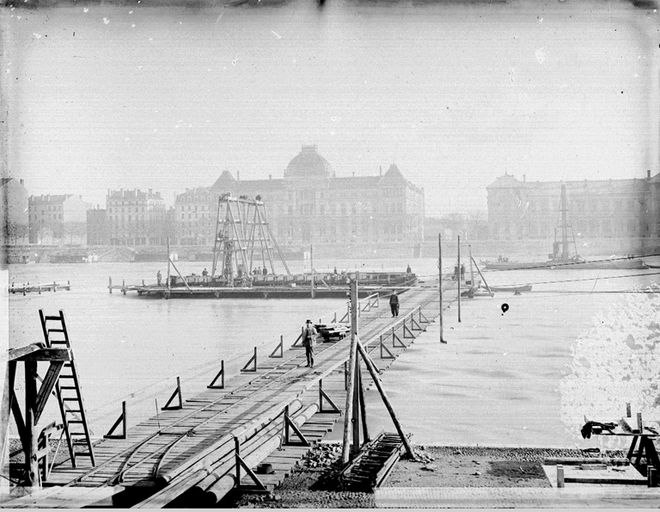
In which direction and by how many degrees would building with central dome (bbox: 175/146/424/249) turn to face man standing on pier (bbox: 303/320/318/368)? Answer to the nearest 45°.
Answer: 0° — it already faces them

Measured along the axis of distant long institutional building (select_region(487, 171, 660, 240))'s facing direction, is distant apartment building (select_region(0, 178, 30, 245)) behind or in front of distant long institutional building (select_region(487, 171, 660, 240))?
in front

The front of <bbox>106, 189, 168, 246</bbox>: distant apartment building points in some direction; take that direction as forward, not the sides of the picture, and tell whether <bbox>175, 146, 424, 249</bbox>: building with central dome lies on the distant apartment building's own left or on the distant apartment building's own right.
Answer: on the distant apartment building's own left

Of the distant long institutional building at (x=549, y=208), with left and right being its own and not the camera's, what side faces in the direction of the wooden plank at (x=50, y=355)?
front

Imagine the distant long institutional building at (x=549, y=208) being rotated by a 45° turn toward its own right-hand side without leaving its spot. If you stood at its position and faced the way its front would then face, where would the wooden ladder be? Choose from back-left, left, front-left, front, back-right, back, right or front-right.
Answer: front-left

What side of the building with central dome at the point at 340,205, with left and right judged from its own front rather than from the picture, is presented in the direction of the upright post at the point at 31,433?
front

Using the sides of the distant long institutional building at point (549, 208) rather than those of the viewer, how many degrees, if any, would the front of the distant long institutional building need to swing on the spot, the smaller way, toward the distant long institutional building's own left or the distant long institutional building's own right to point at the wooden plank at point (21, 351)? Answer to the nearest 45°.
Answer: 0° — it already faces it

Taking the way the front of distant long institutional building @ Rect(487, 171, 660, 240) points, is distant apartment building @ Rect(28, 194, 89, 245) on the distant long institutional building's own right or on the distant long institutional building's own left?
on the distant long institutional building's own right

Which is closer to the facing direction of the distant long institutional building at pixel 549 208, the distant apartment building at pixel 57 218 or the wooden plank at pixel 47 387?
the wooden plank

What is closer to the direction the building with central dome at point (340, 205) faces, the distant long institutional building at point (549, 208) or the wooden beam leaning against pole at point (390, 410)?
the wooden beam leaning against pole

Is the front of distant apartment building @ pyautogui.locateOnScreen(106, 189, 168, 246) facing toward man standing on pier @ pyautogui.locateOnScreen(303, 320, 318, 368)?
yes

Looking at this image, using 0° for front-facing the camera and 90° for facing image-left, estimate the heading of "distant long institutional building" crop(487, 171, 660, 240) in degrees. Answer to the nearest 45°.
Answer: approximately 0°

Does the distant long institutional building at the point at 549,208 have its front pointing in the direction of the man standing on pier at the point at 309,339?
yes

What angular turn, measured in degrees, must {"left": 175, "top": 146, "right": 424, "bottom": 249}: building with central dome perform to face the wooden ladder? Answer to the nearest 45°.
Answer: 0° — it already faces it
